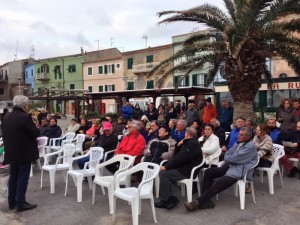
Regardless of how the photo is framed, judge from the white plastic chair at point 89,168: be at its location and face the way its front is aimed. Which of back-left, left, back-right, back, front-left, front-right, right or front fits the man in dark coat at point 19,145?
front

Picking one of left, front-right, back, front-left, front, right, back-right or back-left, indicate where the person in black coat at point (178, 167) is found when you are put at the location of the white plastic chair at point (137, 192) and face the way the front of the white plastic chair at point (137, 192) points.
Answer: back

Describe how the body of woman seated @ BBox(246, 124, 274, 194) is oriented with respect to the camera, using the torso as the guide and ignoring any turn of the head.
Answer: to the viewer's left

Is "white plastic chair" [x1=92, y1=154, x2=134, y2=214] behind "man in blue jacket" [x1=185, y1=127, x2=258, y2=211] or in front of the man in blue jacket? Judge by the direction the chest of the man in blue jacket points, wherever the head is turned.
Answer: in front

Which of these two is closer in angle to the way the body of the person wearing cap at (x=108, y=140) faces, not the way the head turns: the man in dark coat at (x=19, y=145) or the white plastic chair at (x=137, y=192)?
the man in dark coat

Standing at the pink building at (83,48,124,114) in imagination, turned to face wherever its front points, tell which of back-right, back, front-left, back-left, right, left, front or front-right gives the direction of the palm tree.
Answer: front

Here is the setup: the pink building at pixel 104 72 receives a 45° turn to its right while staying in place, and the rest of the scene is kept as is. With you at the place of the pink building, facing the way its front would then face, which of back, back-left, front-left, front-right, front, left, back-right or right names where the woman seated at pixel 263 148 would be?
front-left

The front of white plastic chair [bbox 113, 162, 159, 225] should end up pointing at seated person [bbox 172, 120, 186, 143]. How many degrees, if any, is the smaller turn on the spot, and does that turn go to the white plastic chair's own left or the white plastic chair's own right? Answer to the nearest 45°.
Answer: approximately 135° to the white plastic chair's own right

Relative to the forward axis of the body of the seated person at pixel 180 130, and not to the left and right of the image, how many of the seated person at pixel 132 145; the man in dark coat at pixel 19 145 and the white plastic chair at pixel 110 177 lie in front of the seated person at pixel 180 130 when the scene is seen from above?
3

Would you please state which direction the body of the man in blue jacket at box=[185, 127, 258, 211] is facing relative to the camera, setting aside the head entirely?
to the viewer's left

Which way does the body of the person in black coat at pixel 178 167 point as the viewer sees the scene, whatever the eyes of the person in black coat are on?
to the viewer's left
